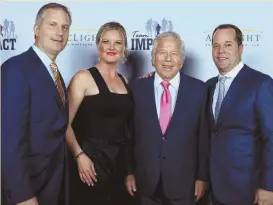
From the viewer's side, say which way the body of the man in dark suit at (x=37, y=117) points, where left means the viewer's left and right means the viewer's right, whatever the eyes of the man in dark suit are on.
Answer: facing the viewer and to the right of the viewer

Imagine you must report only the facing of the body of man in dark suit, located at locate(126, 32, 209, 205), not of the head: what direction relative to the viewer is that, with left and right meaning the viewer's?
facing the viewer

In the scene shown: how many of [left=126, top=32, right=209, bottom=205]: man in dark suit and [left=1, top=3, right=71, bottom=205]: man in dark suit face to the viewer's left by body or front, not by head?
0

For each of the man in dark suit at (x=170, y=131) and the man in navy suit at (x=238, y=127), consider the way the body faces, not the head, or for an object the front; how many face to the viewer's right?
0

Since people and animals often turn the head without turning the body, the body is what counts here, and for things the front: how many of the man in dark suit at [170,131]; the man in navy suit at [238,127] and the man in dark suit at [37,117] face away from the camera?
0

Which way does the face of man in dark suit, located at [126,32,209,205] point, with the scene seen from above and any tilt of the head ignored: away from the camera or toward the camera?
toward the camera
